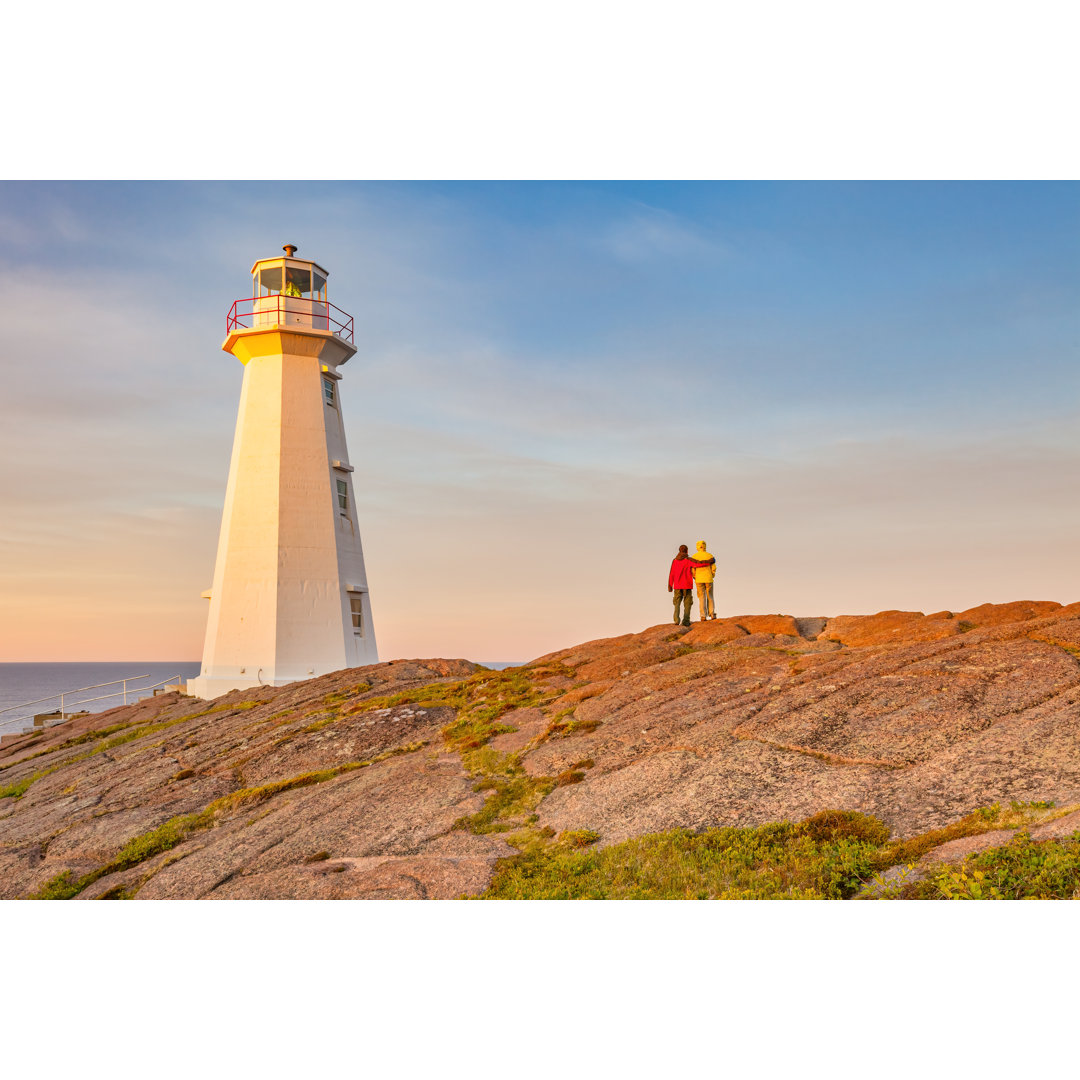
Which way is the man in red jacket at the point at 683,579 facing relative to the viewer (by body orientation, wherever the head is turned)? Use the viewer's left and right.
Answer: facing away from the viewer

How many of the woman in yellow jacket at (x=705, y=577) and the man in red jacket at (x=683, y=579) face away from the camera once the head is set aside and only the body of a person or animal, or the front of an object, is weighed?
2

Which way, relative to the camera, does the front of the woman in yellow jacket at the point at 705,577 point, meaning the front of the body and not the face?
away from the camera
